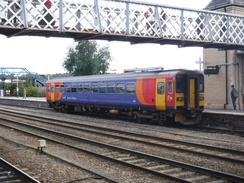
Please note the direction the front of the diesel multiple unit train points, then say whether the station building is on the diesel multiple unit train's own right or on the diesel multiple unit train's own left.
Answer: on the diesel multiple unit train's own left

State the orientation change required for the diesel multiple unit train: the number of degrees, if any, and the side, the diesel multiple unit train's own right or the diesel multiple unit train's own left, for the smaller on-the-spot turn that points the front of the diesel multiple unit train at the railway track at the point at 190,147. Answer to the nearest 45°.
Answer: approximately 45° to the diesel multiple unit train's own right

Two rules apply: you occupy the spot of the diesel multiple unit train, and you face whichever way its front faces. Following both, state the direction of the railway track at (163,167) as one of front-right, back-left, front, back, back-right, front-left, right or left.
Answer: front-right

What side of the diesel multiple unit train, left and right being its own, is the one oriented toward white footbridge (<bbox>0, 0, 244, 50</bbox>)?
right

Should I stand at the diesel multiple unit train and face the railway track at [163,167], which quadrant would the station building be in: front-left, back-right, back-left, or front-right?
back-left

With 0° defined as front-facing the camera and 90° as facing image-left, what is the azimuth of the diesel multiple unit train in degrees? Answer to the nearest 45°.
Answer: approximately 315°
